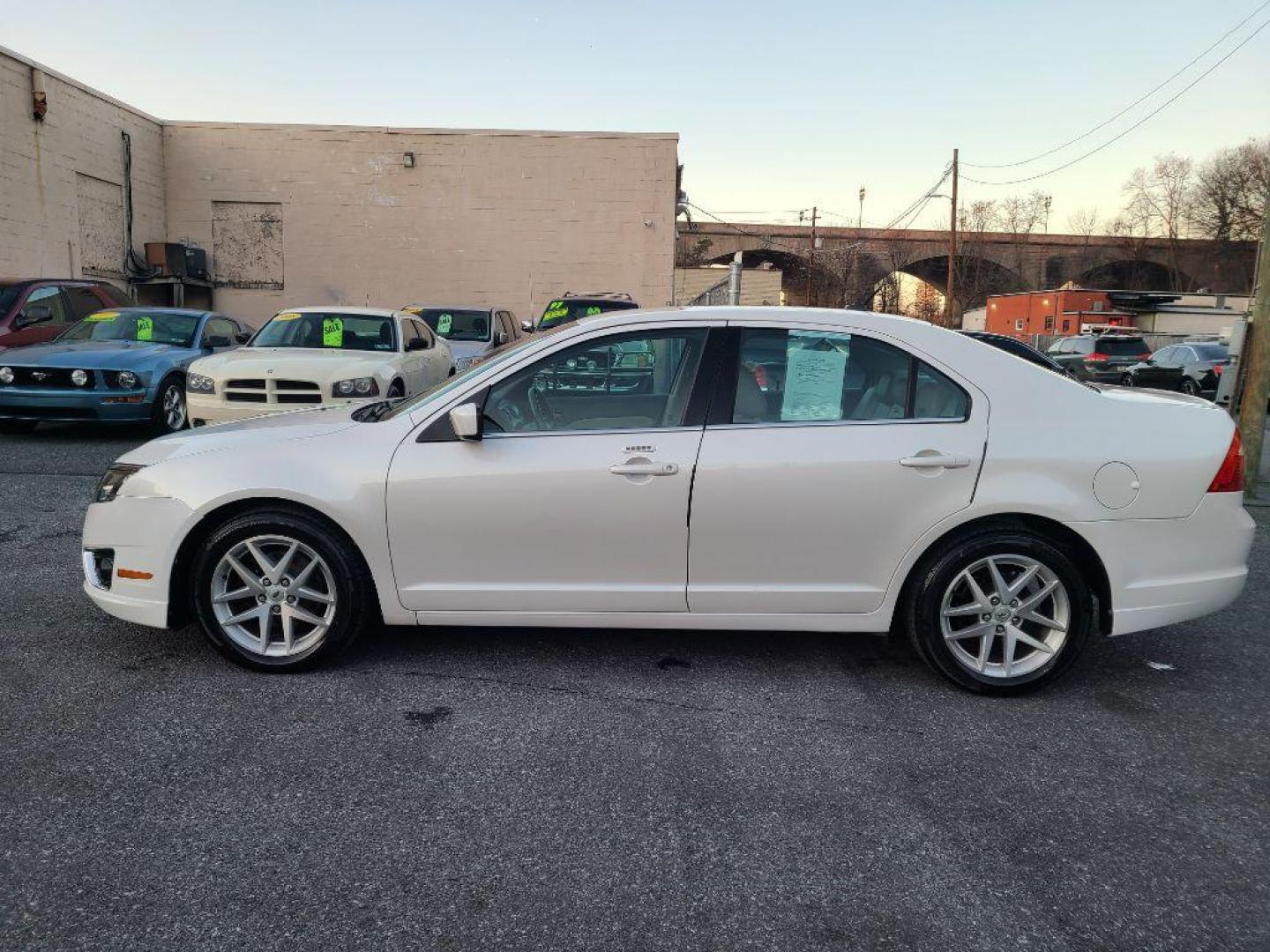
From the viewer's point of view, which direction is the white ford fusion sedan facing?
to the viewer's left

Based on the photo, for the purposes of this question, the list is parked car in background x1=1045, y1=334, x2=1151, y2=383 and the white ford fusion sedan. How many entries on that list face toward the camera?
0

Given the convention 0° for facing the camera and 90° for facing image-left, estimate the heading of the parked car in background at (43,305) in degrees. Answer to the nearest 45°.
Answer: approximately 45°

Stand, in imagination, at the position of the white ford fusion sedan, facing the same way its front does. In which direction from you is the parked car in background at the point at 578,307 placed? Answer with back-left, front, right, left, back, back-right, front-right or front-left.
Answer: right

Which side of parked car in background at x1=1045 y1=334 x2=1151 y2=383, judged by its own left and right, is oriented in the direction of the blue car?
left

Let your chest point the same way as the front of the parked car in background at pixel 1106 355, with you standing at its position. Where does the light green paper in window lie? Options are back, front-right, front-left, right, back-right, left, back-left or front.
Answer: back-left

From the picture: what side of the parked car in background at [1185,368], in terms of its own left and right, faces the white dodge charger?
left

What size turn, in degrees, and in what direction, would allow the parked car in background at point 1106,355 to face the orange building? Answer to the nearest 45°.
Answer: approximately 45° to its right

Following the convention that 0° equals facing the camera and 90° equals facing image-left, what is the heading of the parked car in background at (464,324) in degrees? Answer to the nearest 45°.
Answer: approximately 45°

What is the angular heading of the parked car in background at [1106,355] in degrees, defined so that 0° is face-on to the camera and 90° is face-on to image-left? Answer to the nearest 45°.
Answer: approximately 135°

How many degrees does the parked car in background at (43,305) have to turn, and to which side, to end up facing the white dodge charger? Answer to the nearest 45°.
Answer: approximately 90° to its left
